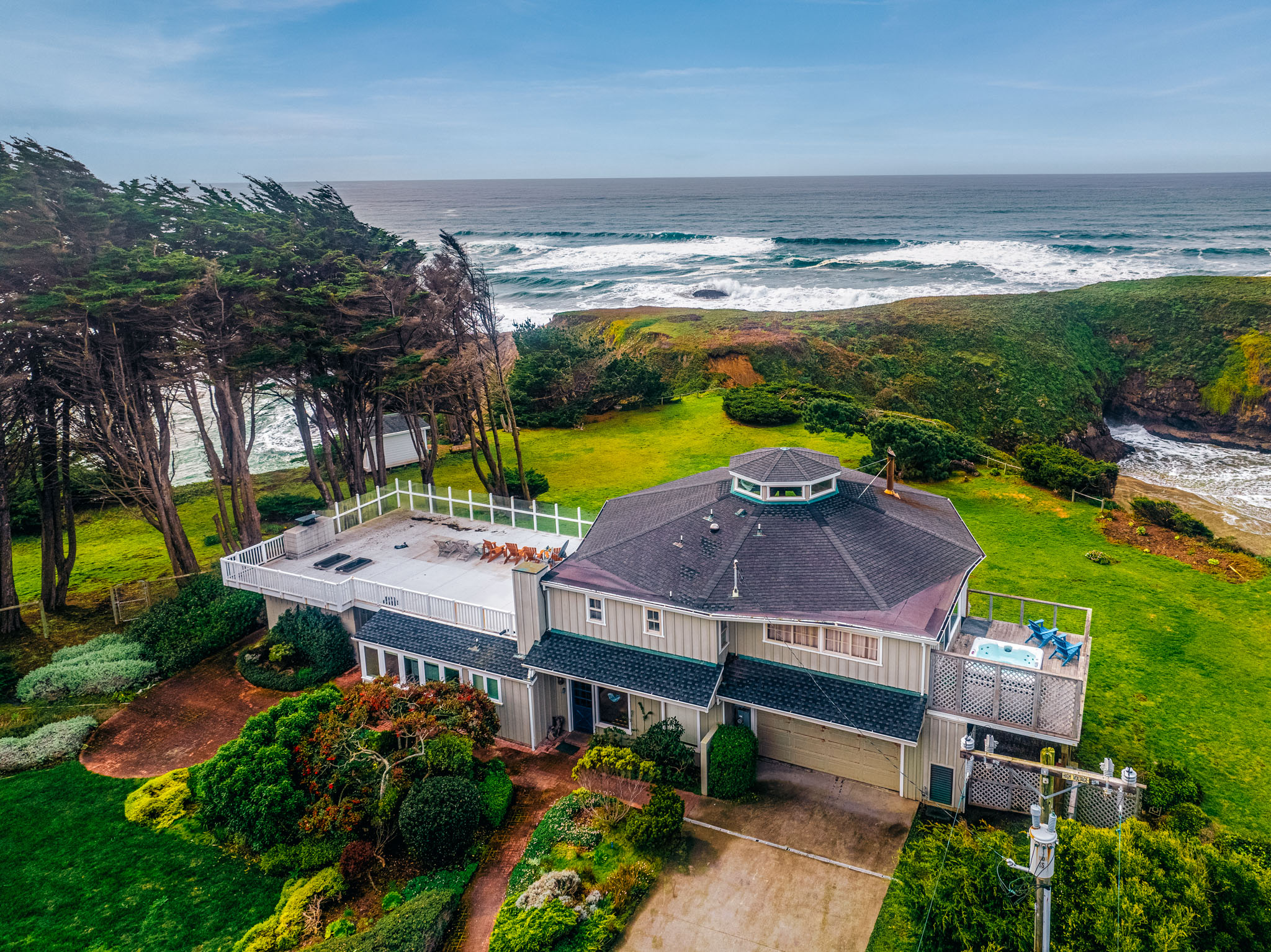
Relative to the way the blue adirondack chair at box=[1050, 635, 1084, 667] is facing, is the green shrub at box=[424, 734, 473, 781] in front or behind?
behind

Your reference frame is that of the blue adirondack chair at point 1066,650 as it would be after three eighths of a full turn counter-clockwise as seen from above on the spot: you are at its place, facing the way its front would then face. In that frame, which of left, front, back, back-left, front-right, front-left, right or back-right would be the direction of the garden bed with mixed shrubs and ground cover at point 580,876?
front-left

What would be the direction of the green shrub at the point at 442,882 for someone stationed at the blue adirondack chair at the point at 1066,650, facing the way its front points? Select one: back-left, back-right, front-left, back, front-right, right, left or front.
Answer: back

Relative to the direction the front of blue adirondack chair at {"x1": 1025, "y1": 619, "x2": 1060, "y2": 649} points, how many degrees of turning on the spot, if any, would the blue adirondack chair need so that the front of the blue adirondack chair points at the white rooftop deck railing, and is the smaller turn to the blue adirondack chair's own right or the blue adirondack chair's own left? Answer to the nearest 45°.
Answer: approximately 135° to the blue adirondack chair's own left

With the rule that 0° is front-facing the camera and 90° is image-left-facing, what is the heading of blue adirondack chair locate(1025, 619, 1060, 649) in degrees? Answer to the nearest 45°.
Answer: approximately 225°

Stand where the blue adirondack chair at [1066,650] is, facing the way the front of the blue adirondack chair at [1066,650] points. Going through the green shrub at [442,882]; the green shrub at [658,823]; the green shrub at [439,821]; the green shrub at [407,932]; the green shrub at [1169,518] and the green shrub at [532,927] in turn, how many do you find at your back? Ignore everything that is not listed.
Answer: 5

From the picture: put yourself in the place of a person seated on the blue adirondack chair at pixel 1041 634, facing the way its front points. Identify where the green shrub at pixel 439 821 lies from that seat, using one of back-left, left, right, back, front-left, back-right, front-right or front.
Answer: back
